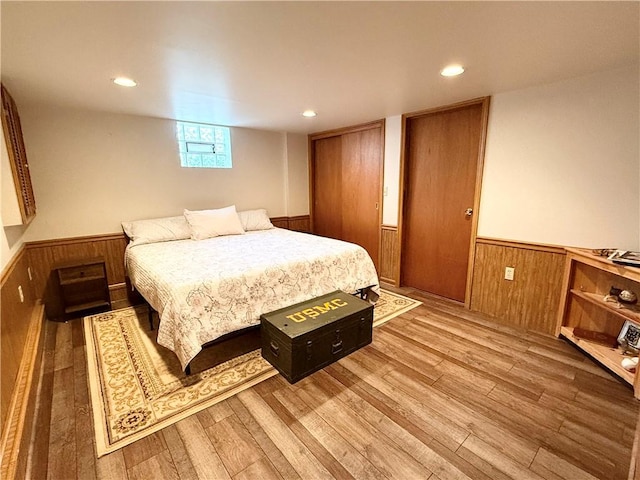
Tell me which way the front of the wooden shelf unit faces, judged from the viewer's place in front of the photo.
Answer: facing the viewer and to the left of the viewer

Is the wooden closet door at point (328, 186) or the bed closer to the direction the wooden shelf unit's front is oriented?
the bed

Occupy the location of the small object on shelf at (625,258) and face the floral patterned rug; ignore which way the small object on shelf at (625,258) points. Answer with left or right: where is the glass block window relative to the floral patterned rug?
right

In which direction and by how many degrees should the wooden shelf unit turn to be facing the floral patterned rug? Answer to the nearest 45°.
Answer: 0° — it already faces it

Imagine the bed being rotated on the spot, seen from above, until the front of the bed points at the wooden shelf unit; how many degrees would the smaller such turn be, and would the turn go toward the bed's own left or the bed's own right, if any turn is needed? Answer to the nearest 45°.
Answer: approximately 45° to the bed's own left

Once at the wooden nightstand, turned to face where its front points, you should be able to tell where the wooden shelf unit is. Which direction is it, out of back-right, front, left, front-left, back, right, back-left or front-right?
front-left

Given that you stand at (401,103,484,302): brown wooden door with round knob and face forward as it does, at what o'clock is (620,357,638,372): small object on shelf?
The small object on shelf is roughly at 9 o'clock from the brown wooden door with round knob.

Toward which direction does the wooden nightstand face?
toward the camera

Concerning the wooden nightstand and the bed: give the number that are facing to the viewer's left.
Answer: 0

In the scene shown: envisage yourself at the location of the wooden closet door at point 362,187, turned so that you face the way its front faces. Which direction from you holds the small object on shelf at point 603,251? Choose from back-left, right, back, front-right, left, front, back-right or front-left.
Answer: left

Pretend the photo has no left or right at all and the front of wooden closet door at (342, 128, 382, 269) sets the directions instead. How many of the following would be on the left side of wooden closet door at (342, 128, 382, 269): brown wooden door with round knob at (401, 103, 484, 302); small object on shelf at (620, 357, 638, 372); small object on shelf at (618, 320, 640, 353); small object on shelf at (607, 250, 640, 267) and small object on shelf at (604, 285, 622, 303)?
5

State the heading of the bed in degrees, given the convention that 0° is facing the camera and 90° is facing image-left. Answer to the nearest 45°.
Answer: approximately 315°

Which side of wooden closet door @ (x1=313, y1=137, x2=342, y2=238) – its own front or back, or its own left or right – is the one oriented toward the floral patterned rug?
front

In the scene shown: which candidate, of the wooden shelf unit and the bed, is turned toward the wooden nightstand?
the wooden shelf unit
